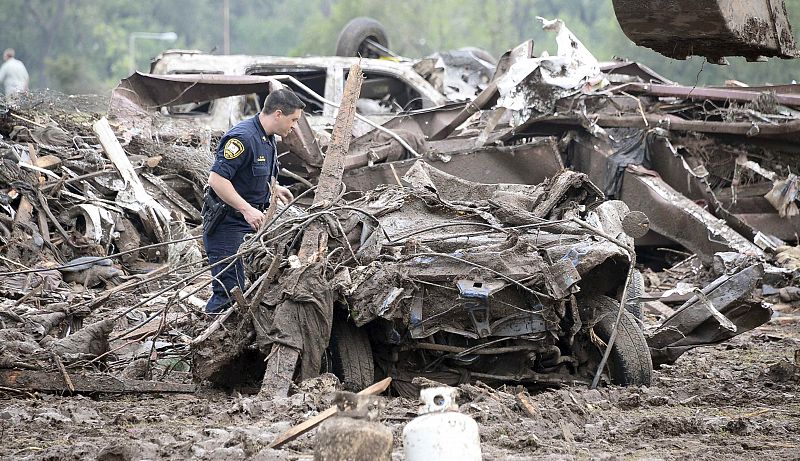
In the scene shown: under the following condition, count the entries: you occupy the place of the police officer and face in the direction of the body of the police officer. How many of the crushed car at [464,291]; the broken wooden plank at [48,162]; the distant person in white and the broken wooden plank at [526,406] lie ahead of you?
2

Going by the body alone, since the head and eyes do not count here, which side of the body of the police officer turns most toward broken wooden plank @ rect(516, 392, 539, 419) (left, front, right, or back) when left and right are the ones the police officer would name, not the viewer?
front

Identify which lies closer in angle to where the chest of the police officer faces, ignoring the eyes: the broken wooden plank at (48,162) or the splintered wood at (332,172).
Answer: the splintered wood

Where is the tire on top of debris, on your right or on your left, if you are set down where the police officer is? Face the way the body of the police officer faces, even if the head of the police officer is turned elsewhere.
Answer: on your left

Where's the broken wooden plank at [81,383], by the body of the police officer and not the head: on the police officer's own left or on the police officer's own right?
on the police officer's own right

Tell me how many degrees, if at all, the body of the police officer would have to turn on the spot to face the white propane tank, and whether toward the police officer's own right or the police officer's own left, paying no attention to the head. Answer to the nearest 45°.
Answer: approximately 45° to the police officer's own right

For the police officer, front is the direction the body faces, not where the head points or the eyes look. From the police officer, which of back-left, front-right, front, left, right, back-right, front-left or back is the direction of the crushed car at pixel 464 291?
front

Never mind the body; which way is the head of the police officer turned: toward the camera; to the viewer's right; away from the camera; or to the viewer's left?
to the viewer's right

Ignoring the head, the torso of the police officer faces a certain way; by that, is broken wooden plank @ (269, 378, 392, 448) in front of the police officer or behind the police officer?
in front

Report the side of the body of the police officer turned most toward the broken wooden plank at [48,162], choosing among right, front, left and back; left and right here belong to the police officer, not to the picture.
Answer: back

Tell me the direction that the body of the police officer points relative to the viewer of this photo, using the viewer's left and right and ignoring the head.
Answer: facing the viewer and to the right of the viewer

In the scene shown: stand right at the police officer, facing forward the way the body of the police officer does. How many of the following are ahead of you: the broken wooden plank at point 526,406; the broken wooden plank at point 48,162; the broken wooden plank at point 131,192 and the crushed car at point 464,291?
2

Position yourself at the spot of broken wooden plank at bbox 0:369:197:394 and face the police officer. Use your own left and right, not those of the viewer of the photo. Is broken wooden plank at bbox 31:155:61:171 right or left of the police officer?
left
